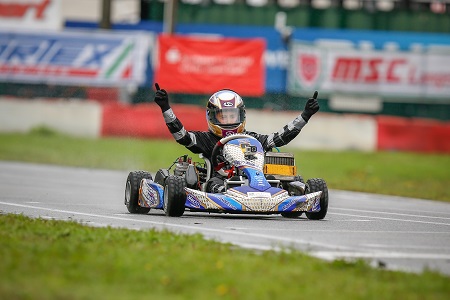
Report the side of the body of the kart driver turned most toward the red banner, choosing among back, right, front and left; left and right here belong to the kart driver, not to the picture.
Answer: back

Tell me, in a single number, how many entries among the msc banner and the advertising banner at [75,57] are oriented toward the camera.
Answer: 2

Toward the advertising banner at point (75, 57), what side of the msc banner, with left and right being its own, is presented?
right

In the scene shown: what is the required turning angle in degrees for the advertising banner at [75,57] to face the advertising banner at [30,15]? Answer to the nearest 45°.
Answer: approximately 180°

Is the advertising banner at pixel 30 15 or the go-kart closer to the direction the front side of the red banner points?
the go-kart

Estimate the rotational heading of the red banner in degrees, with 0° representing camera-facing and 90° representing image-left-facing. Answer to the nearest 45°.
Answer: approximately 0°

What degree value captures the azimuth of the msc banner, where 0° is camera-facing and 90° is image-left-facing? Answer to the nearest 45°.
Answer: approximately 0°

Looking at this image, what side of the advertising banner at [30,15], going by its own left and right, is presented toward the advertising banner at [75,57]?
front

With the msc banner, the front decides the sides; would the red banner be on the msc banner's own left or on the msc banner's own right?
on the msc banner's own right
